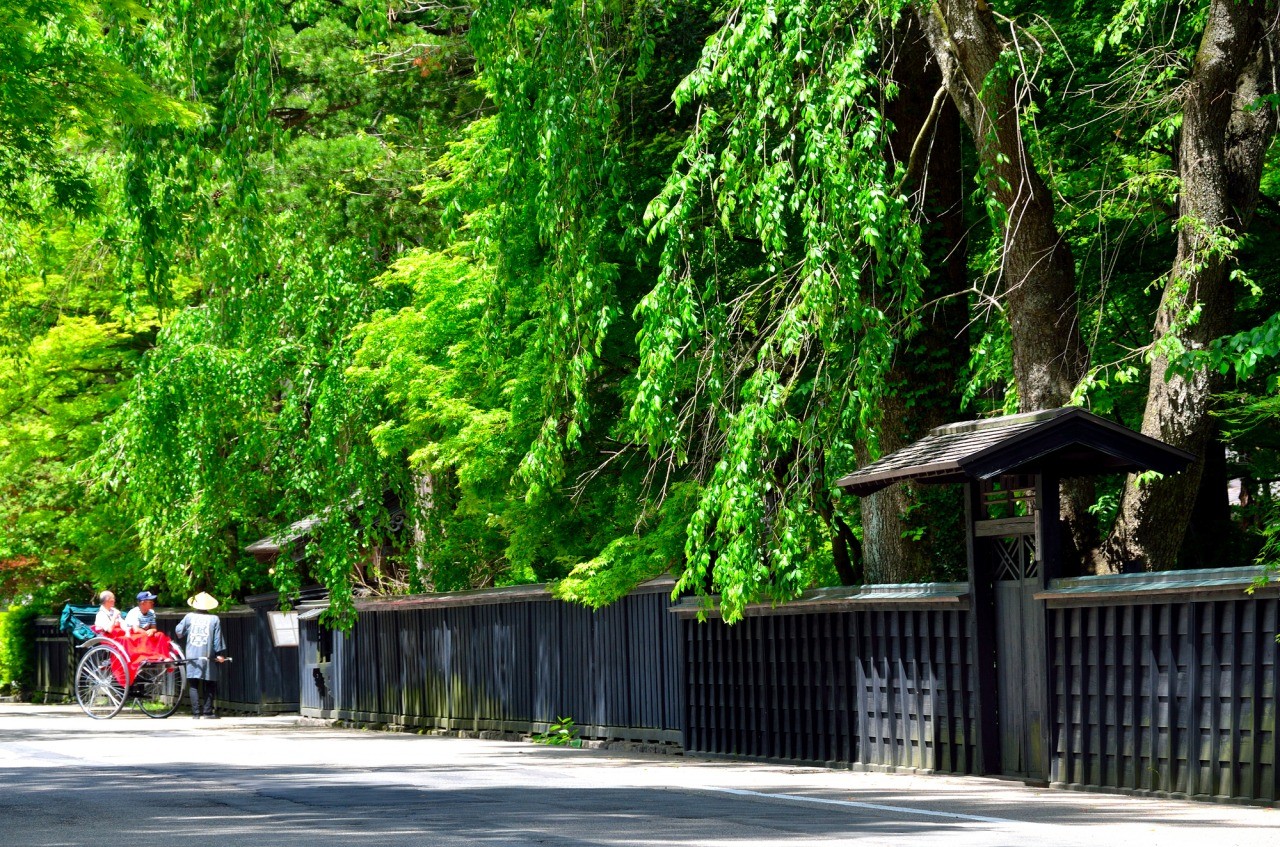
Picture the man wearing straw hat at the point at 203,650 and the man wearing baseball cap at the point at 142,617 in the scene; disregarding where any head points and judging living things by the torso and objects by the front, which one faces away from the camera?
the man wearing straw hat

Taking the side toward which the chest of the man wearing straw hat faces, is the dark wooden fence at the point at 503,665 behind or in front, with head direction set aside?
behind

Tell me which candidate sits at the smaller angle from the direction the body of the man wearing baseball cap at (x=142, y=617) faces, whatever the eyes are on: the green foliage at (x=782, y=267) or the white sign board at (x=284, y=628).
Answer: the green foliage

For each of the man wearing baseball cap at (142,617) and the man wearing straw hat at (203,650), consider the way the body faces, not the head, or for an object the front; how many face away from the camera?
1

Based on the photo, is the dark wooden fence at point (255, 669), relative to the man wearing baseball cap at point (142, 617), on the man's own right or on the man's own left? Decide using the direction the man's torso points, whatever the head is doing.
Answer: on the man's own left

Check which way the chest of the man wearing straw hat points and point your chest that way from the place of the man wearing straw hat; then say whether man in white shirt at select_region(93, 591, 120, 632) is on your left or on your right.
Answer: on your left

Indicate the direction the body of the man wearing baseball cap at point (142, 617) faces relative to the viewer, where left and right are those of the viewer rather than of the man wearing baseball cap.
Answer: facing the viewer and to the right of the viewer

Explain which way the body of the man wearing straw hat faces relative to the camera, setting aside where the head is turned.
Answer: away from the camera
